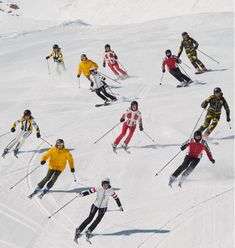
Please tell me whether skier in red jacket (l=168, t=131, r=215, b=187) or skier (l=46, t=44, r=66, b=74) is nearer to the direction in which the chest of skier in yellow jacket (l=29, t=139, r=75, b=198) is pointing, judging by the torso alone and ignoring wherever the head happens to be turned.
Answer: the skier in red jacket

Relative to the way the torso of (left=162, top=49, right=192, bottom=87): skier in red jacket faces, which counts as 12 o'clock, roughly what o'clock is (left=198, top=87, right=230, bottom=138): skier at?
The skier is roughly at 10 o'clock from the skier in red jacket.

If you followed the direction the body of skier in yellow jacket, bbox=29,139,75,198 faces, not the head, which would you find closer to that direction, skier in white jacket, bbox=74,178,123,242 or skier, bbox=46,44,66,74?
the skier in white jacket

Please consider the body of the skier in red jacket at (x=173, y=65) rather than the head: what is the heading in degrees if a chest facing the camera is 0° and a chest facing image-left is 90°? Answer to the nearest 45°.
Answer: approximately 45°

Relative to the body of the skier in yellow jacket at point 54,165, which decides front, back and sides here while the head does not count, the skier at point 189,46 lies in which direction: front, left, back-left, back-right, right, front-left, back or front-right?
back-left

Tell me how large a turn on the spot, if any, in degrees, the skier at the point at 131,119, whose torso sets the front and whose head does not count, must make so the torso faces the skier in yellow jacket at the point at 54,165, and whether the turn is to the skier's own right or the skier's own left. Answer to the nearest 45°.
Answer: approximately 45° to the skier's own right

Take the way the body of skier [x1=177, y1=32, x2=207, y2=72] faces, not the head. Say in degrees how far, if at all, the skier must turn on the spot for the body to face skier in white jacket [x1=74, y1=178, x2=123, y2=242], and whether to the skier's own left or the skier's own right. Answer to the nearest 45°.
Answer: approximately 45° to the skier's own left
